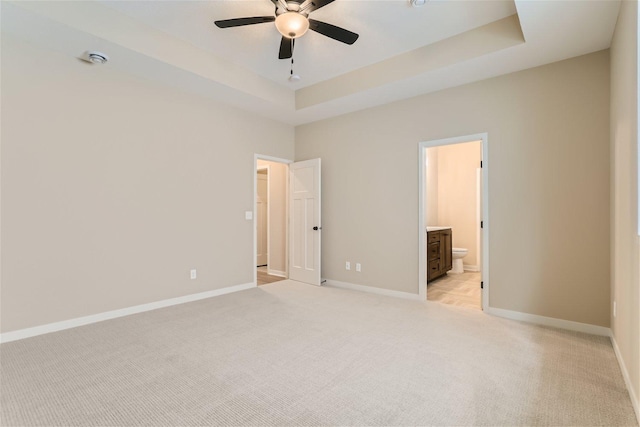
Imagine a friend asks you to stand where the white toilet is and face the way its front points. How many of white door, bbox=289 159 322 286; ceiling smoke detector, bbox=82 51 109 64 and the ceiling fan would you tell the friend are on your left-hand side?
0

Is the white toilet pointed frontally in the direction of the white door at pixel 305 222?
no

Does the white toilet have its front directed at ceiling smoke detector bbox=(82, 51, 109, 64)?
no

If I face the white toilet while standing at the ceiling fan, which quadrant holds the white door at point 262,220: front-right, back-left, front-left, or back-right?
front-left

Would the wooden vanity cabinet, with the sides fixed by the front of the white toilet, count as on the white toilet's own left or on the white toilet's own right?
on the white toilet's own right

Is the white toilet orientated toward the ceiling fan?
no

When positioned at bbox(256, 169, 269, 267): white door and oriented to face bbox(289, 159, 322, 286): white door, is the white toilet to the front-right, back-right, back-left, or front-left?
front-left

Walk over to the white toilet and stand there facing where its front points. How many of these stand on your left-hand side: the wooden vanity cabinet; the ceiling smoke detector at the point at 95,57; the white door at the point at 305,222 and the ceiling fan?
0

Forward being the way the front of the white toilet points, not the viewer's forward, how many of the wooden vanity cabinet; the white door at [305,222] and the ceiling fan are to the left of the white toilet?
0
